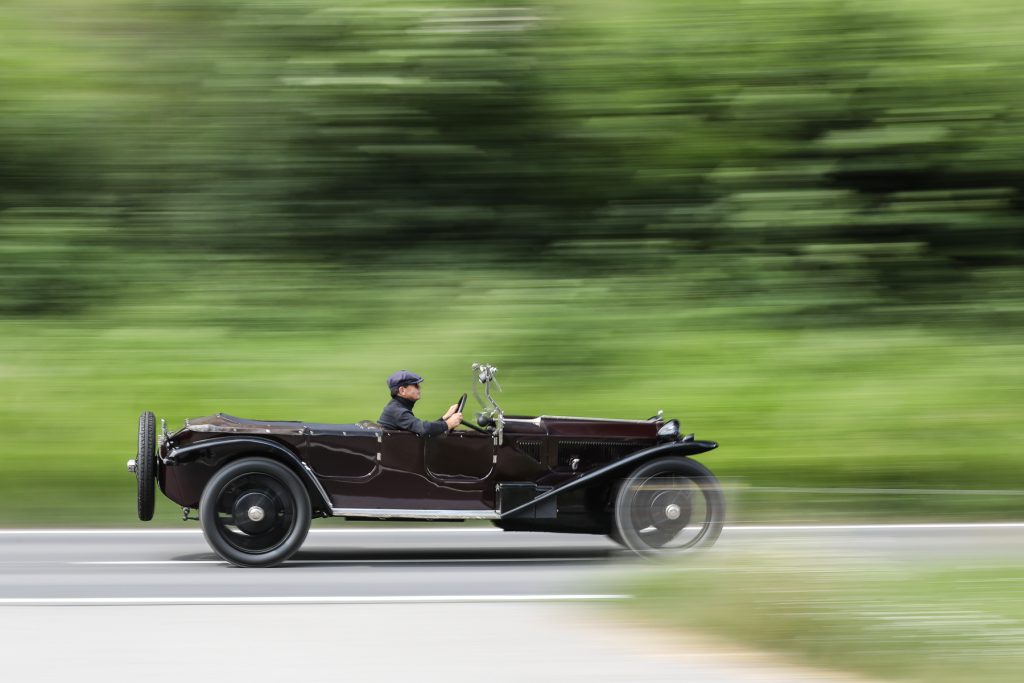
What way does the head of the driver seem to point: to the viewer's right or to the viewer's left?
to the viewer's right

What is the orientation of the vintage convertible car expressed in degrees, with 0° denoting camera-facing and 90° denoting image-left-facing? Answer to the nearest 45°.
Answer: approximately 270°

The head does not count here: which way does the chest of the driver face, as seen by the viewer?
to the viewer's right
